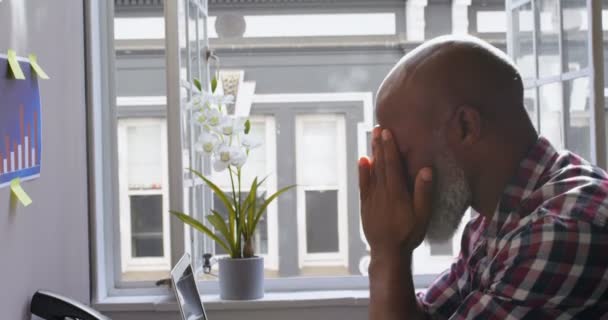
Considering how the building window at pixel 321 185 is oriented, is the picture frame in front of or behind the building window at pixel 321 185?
in front

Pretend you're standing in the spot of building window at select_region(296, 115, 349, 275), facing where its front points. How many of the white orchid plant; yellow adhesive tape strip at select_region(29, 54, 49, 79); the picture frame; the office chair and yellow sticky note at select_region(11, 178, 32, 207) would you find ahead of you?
5

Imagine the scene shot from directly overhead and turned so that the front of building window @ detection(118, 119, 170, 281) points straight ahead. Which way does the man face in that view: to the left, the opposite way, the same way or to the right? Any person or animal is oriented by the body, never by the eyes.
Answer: to the right

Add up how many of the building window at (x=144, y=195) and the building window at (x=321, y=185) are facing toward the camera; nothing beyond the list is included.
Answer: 2

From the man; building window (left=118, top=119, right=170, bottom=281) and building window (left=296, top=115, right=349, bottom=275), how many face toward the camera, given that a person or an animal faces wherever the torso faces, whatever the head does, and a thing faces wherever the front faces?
2

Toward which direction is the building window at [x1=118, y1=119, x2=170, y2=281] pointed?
toward the camera

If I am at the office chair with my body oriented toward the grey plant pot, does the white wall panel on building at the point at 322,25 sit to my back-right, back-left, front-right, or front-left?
front-left

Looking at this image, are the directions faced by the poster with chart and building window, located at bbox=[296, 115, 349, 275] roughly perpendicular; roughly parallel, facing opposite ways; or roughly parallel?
roughly perpendicular

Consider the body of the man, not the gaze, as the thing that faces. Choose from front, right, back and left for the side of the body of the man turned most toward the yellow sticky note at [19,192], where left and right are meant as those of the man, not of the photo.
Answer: front

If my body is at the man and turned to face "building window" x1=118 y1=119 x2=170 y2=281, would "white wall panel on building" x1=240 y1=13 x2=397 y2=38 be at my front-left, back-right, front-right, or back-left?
front-right

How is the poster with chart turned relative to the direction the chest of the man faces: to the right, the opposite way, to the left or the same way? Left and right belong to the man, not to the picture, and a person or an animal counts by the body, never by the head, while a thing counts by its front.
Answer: the opposite way

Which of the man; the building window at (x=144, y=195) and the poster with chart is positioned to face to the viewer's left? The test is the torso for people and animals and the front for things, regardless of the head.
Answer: the man

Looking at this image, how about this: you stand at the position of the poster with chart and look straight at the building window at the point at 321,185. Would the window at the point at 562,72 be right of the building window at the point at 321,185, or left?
right

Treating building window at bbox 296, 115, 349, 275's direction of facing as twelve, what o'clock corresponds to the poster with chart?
The poster with chart is roughly at 12 o'clock from the building window.

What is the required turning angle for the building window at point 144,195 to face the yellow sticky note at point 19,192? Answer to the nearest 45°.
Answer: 0° — it already faces it

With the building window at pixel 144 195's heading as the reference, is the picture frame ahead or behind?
ahead

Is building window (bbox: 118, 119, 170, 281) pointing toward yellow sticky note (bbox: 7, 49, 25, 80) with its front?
yes

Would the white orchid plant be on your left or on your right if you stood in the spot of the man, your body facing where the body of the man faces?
on your right

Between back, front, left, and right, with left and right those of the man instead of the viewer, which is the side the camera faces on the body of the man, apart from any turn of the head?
left

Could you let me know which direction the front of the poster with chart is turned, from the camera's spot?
facing the viewer and to the right of the viewer
